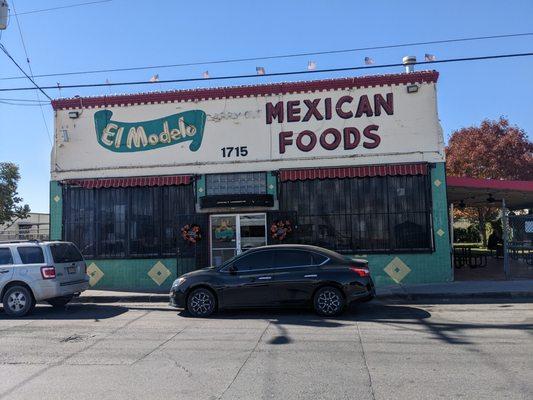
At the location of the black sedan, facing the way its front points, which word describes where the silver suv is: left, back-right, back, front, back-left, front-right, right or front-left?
front

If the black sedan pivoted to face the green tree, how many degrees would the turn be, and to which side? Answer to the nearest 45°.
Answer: approximately 45° to its right

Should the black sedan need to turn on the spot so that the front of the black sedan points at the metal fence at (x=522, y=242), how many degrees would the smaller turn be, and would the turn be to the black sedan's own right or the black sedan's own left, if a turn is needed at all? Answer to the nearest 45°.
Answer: approximately 135° to the black sedan's own right

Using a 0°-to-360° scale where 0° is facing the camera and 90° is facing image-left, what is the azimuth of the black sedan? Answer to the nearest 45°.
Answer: approximately 90°

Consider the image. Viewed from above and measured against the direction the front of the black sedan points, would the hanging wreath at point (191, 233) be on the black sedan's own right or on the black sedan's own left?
on the black sedan's own right

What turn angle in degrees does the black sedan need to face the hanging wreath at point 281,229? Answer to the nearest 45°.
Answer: approximately 90° to its right

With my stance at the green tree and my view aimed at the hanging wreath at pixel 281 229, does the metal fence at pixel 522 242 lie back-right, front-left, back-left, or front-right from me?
front-left

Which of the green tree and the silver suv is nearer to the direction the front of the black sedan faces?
the silver suv

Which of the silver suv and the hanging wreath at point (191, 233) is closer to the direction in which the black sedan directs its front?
the silver suv

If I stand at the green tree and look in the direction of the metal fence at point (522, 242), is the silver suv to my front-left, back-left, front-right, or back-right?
front-right

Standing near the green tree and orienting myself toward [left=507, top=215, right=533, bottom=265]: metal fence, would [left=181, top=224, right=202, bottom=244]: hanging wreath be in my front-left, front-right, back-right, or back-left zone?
front-right
